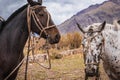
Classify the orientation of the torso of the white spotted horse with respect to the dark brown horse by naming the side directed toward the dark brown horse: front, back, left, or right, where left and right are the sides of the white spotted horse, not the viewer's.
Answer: front

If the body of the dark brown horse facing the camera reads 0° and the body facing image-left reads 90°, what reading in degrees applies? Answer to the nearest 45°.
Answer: approximately 270°

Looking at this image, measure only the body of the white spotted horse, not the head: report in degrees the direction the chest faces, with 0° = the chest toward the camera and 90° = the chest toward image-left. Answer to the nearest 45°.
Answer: approximately 45°

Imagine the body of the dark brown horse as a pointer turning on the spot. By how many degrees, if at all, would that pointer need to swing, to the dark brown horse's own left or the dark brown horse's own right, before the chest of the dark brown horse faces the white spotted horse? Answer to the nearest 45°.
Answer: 0° — it already faces it
